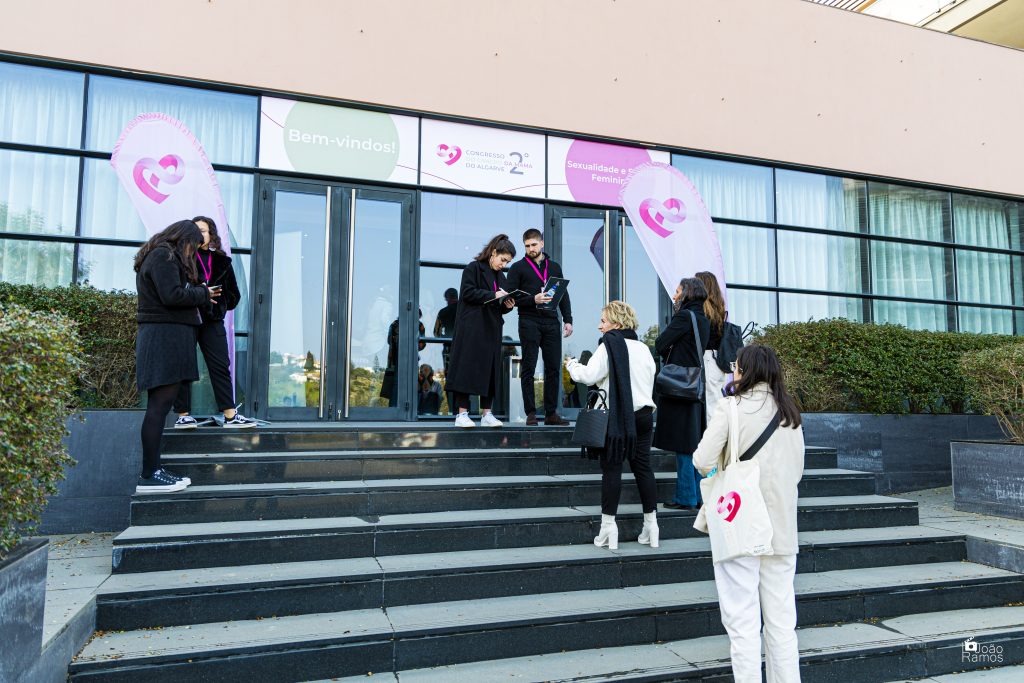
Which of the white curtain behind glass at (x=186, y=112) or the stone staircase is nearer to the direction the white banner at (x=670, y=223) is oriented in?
the stone staircase

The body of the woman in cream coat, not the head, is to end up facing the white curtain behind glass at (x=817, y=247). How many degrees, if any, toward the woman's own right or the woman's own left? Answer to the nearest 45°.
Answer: approximately 45° to the woman's own right

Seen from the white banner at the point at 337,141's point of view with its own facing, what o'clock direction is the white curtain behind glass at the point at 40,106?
The white curtain behind glass is roughly at 3 o'clock from the white banner.

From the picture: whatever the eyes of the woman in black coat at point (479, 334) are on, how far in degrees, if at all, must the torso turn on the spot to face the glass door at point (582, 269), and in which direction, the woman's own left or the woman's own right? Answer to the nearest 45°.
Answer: approximately 90° to the woman's own left

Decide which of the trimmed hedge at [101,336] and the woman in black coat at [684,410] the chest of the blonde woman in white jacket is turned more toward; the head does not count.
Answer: the trimmed hedge

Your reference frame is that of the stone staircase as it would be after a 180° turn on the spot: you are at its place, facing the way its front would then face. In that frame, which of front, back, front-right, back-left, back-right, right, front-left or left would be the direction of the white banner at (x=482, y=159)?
front

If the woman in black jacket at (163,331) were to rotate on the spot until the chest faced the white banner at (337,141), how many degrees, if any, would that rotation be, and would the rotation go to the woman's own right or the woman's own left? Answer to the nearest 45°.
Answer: approximately 45° to the woman's own left

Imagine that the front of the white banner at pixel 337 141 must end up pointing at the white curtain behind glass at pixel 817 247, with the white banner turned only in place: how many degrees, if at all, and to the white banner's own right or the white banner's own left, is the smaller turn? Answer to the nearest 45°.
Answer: approximately 90° to the white banner's own left

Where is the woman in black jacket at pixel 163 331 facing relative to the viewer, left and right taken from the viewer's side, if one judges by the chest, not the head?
facing to the right of the viewer

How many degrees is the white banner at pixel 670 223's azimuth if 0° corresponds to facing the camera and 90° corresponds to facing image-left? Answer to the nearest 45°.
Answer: approximately 0°

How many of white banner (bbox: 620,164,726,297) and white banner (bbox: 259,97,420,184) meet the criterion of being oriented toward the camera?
2
